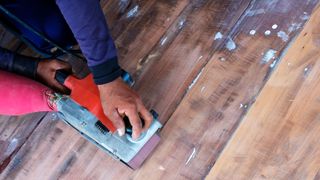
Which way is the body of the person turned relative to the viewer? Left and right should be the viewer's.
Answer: facing the viewer and to the right of the viewer
